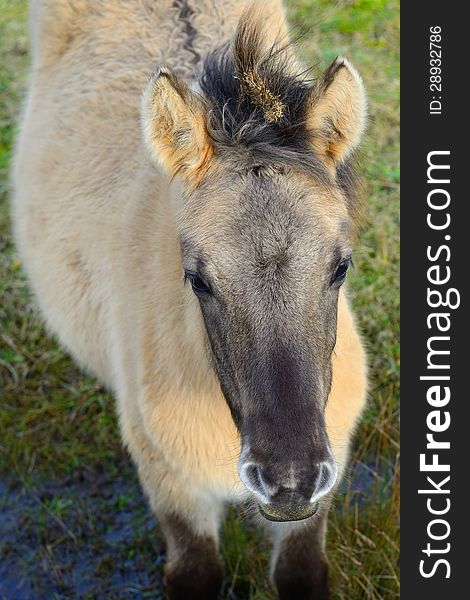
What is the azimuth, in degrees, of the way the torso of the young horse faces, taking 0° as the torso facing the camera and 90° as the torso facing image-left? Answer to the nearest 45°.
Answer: approximately 0°
